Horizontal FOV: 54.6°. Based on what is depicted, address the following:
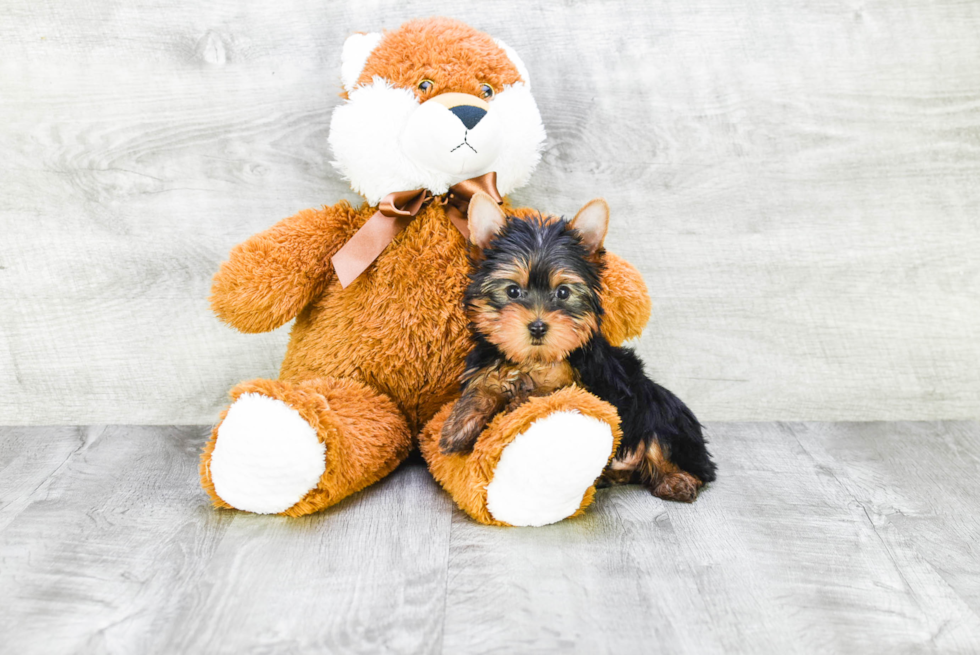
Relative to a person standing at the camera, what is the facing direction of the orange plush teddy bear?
facing the viewer

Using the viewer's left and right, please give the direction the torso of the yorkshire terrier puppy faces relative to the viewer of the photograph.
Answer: facing the viewer and to the left of the viewer

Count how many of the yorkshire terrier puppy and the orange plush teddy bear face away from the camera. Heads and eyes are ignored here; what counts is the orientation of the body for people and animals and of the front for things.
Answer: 0
